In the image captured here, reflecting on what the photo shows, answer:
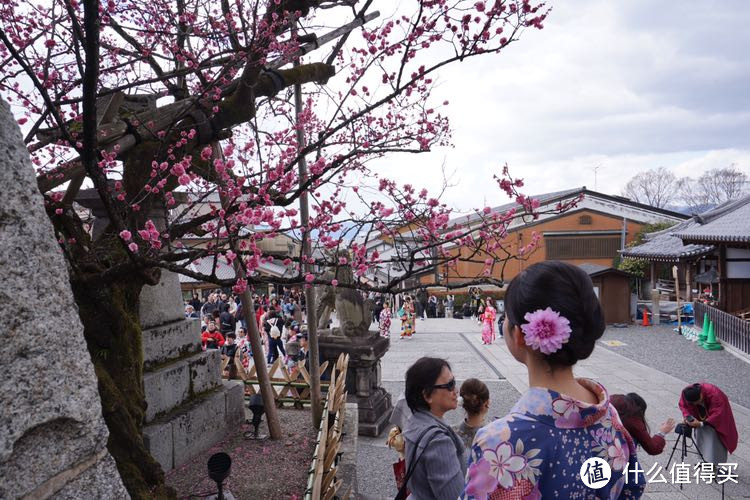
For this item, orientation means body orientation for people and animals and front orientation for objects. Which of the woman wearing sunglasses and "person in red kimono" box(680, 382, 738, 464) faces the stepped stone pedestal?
the person in red kimono

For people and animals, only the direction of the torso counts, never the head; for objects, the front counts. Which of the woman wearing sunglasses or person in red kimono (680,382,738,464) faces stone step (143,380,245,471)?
the person in red kimono

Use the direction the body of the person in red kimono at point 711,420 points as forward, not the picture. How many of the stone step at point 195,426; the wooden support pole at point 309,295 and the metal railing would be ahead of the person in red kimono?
2

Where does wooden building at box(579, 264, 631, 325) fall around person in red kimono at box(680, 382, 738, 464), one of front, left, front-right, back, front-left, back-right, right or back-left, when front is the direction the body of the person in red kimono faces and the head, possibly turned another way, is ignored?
back-right

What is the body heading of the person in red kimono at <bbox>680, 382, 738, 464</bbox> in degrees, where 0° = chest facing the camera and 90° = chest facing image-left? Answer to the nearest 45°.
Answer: approximately 45°

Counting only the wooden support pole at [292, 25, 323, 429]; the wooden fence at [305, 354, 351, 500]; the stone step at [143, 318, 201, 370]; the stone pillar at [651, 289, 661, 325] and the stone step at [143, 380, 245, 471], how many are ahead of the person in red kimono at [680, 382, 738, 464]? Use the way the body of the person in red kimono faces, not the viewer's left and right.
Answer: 4

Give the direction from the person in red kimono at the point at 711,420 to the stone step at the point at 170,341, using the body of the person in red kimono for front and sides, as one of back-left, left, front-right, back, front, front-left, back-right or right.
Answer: front

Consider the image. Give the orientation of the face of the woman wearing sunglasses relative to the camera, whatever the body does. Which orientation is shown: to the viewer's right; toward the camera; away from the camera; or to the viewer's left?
to the viewer's right

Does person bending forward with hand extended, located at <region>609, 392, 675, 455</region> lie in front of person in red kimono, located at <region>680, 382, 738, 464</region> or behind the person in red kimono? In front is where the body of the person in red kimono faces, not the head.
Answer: in front

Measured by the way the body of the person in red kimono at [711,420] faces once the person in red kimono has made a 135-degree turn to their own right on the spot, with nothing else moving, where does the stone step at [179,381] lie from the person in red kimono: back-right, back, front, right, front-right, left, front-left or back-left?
back-left

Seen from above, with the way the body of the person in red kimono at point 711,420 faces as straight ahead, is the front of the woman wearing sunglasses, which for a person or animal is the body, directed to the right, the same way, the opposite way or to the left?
the opposite way

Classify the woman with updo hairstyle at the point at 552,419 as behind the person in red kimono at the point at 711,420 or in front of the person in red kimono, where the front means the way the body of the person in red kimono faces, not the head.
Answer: in front
